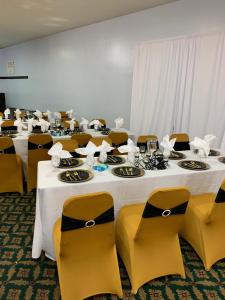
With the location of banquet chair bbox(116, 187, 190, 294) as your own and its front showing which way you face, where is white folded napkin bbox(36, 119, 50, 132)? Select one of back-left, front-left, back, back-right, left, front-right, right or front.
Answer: front

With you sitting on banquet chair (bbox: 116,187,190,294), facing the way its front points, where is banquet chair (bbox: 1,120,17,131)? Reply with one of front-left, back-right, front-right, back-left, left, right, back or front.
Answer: front

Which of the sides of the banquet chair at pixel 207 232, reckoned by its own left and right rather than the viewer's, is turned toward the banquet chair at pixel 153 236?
left

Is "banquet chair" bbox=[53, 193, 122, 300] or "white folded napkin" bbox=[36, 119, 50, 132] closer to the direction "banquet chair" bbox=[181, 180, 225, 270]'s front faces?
the white folded napkin

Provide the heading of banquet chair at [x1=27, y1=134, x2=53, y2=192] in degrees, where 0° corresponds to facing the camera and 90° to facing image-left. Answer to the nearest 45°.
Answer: approximately 180°

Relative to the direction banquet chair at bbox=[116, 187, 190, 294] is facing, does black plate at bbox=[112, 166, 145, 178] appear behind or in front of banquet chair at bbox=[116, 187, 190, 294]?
in front

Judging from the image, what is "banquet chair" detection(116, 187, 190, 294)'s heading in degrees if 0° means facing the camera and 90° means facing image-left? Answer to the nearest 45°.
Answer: approximately 135°

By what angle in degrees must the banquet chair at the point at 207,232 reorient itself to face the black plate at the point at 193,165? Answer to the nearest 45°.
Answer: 0° — it already faces it

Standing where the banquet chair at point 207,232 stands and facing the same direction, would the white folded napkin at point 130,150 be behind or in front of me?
in front

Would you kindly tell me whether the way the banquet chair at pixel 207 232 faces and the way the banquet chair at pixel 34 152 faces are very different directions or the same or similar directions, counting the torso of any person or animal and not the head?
same or similar directions

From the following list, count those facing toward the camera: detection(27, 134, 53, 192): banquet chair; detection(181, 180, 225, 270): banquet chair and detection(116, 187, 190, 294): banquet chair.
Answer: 0

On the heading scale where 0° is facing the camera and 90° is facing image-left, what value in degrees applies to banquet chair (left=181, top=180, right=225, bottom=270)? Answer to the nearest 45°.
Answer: approximately 135°

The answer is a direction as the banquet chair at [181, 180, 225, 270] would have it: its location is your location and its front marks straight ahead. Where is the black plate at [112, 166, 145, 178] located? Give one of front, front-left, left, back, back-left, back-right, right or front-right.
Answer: front-left
